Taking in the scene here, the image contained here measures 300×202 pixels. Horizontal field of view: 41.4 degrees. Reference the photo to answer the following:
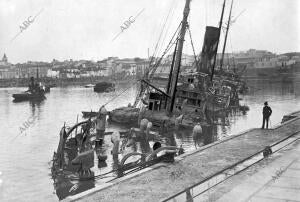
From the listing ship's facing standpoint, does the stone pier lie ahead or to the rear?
ahead
